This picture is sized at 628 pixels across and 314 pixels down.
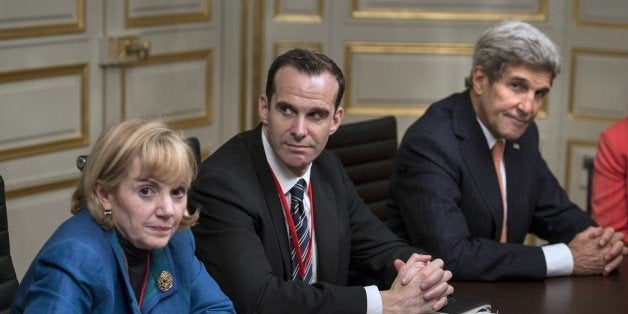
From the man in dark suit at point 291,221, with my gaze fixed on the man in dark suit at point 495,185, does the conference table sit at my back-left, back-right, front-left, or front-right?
front-right

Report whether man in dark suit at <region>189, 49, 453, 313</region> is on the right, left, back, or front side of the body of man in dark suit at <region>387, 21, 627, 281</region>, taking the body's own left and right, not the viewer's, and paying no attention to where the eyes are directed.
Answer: right

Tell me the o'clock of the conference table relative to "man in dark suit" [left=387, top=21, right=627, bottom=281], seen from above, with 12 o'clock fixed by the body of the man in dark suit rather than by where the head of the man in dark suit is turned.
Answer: The conference table is roughly at 1 o'clock from the man in dark suit.

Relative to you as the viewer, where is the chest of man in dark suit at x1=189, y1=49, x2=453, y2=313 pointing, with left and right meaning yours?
facing the viewer and to the right of the viewer

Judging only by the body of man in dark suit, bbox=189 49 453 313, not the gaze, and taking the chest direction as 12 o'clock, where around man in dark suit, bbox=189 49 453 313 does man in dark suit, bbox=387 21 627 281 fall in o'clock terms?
man in dark suit, bbox=387 21 627 281 is roughly at 9 o'clock from man in dark suit, bbox=189 49 453 313.

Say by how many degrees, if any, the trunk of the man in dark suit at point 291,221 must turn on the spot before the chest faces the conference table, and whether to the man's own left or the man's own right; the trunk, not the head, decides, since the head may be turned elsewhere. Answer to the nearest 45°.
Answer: approximately 45° to the man's own left

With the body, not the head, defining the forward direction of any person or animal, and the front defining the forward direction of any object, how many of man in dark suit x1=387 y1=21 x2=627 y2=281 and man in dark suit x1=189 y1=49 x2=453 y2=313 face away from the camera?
0

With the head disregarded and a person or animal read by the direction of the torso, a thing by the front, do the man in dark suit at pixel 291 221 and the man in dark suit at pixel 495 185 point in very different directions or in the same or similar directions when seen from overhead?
same or similar directions

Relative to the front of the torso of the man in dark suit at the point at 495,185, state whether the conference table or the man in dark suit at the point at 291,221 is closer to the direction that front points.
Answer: the conference table

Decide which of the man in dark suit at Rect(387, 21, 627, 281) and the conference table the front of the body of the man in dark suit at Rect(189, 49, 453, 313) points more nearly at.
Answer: the conference table

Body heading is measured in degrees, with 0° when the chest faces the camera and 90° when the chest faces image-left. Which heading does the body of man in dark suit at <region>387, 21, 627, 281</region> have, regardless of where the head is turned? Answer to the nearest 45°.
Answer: approximately 315°
